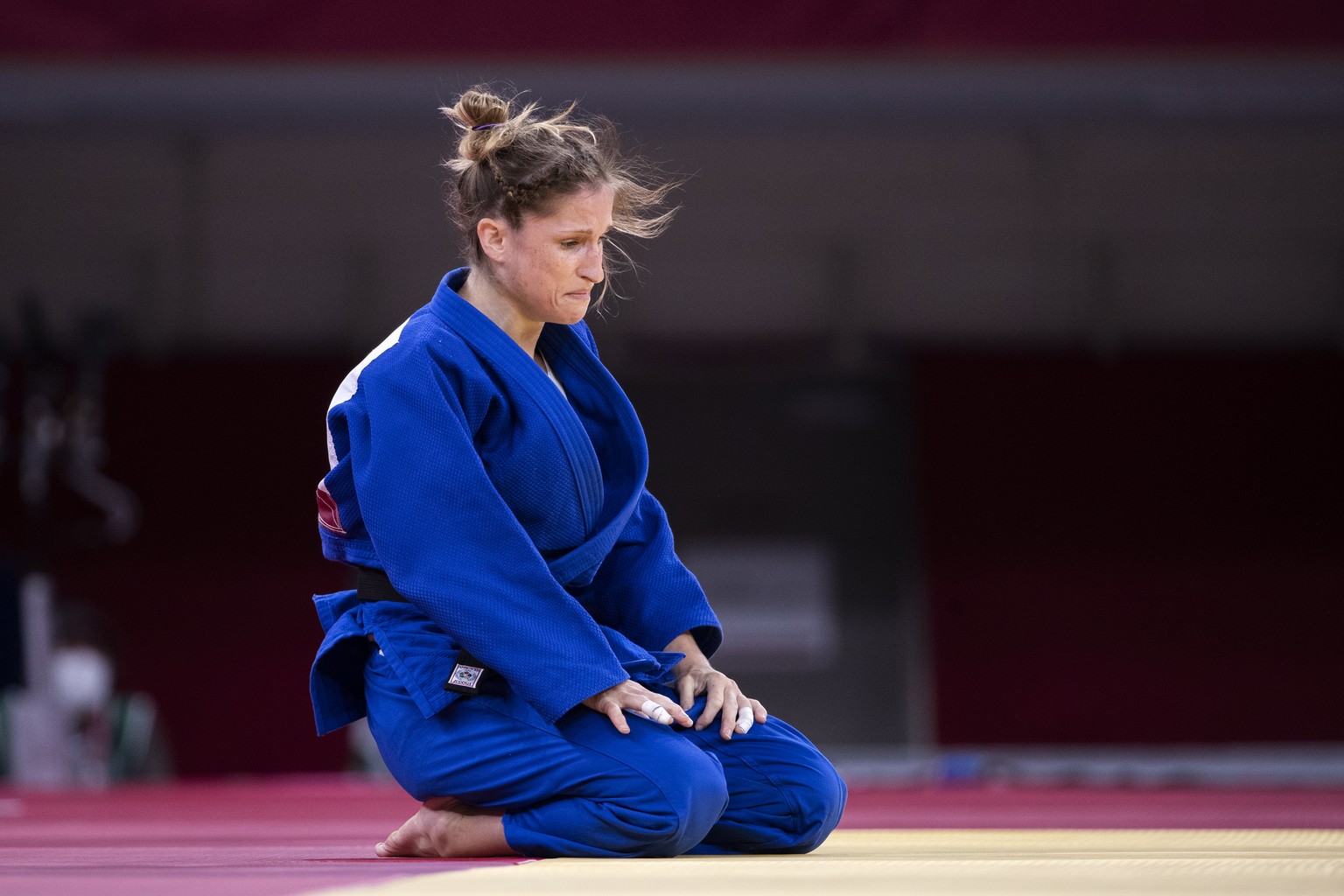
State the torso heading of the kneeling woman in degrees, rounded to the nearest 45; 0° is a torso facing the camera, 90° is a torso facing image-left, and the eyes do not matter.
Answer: approximately 315°
